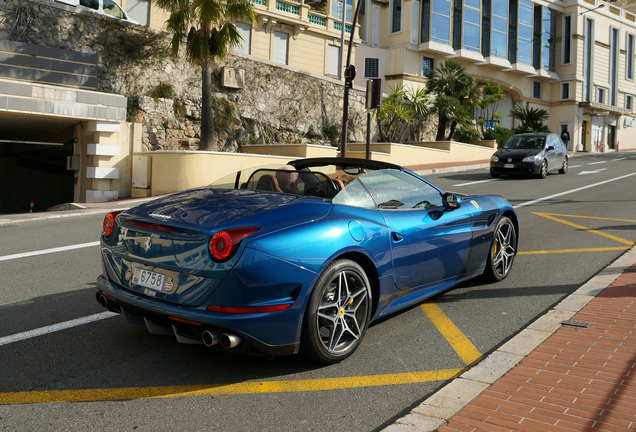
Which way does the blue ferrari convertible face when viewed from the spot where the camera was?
facing away from the viewer and to the right of the viewer

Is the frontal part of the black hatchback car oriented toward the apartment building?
no

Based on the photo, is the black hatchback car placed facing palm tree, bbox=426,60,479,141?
no

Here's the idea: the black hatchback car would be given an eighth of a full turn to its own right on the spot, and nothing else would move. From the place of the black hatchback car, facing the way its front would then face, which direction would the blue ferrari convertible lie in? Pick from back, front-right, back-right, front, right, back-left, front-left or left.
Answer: left

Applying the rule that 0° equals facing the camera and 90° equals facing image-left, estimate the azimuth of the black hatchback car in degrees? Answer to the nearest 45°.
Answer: approximately 45°

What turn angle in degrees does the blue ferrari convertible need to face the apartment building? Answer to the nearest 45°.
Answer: approximately 45° to its left

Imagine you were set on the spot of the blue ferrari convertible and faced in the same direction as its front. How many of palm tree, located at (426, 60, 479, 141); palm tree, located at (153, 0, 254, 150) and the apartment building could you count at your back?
0

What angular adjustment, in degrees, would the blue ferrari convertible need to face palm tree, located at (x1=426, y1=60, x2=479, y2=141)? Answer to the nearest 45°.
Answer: approximately 45° to its left

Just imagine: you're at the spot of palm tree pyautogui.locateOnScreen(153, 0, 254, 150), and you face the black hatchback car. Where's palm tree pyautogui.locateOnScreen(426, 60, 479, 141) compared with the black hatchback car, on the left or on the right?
left

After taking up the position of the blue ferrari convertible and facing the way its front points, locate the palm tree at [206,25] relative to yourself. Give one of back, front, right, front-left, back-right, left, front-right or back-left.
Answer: front-left

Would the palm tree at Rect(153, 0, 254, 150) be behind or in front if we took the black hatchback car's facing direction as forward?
in front
